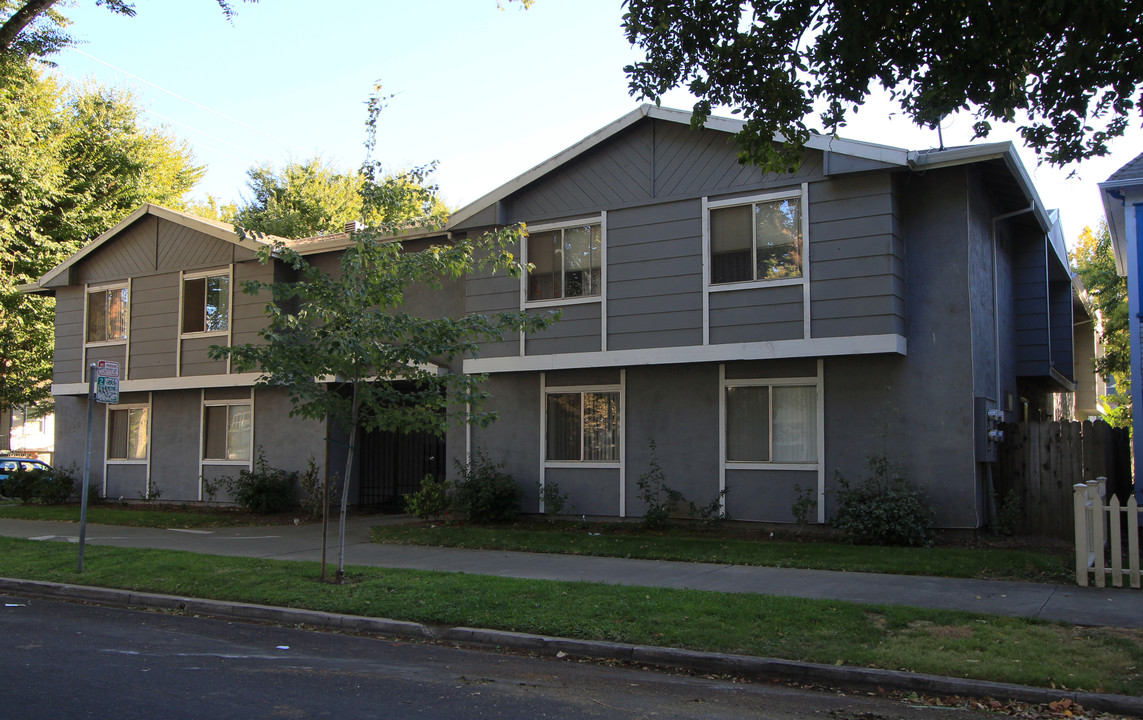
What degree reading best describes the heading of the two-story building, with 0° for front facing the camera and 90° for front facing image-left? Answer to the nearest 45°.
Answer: approximately 45°

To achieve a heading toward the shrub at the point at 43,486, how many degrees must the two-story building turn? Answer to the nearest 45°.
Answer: approximately 90° to its right

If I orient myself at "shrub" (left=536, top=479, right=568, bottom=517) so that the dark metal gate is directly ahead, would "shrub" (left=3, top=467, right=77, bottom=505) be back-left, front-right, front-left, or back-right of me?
front-left

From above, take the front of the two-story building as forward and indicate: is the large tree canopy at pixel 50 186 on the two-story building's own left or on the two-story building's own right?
on the two-story building's own right

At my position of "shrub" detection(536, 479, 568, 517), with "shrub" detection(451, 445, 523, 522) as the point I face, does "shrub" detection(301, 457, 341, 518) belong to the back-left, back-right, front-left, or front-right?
front-right

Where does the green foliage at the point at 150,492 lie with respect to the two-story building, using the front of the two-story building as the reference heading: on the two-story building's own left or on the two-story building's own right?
on the two-story building's own right
